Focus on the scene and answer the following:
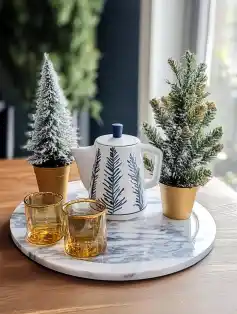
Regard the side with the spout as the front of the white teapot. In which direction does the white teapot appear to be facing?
to the viewer's left

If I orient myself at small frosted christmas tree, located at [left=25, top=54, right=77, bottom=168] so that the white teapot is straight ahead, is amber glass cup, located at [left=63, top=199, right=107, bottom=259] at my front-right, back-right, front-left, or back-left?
front-right
